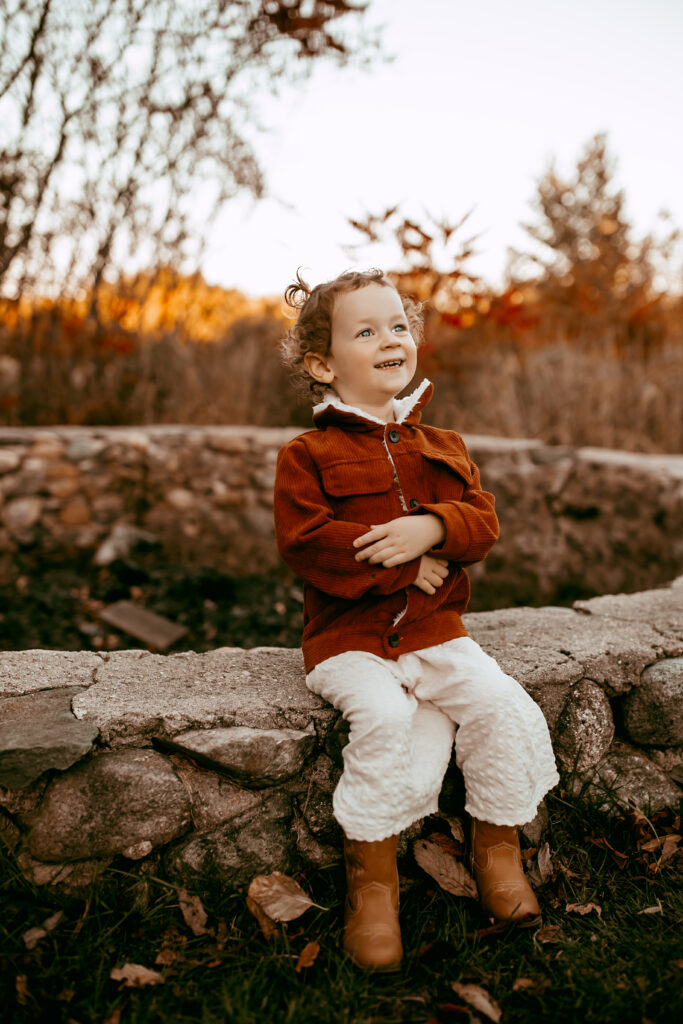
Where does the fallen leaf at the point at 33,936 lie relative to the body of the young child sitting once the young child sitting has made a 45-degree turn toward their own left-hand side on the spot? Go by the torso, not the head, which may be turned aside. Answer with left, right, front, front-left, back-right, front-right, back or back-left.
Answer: back-right

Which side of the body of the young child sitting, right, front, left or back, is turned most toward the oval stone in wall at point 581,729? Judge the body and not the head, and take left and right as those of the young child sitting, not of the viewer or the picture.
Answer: left

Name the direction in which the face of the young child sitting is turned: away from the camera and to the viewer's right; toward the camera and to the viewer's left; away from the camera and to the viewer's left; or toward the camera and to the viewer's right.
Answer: toward the camera and to the viewer's right

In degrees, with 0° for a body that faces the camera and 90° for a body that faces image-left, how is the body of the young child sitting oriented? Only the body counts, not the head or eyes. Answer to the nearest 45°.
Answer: approximately 315°

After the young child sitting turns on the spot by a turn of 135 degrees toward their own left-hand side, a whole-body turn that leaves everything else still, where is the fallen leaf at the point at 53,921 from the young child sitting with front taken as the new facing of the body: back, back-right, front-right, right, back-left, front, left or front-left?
back-left

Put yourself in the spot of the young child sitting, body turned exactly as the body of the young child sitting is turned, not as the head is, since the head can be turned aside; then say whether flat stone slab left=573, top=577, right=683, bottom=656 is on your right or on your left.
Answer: on your left

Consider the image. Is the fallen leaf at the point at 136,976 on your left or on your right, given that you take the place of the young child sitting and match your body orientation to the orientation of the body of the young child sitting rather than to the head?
on your right

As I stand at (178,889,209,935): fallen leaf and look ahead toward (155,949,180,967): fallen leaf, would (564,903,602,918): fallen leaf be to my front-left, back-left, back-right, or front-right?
back-left

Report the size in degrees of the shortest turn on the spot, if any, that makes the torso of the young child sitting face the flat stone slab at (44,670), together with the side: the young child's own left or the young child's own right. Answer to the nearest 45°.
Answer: approximately 135° to the young child's own right
